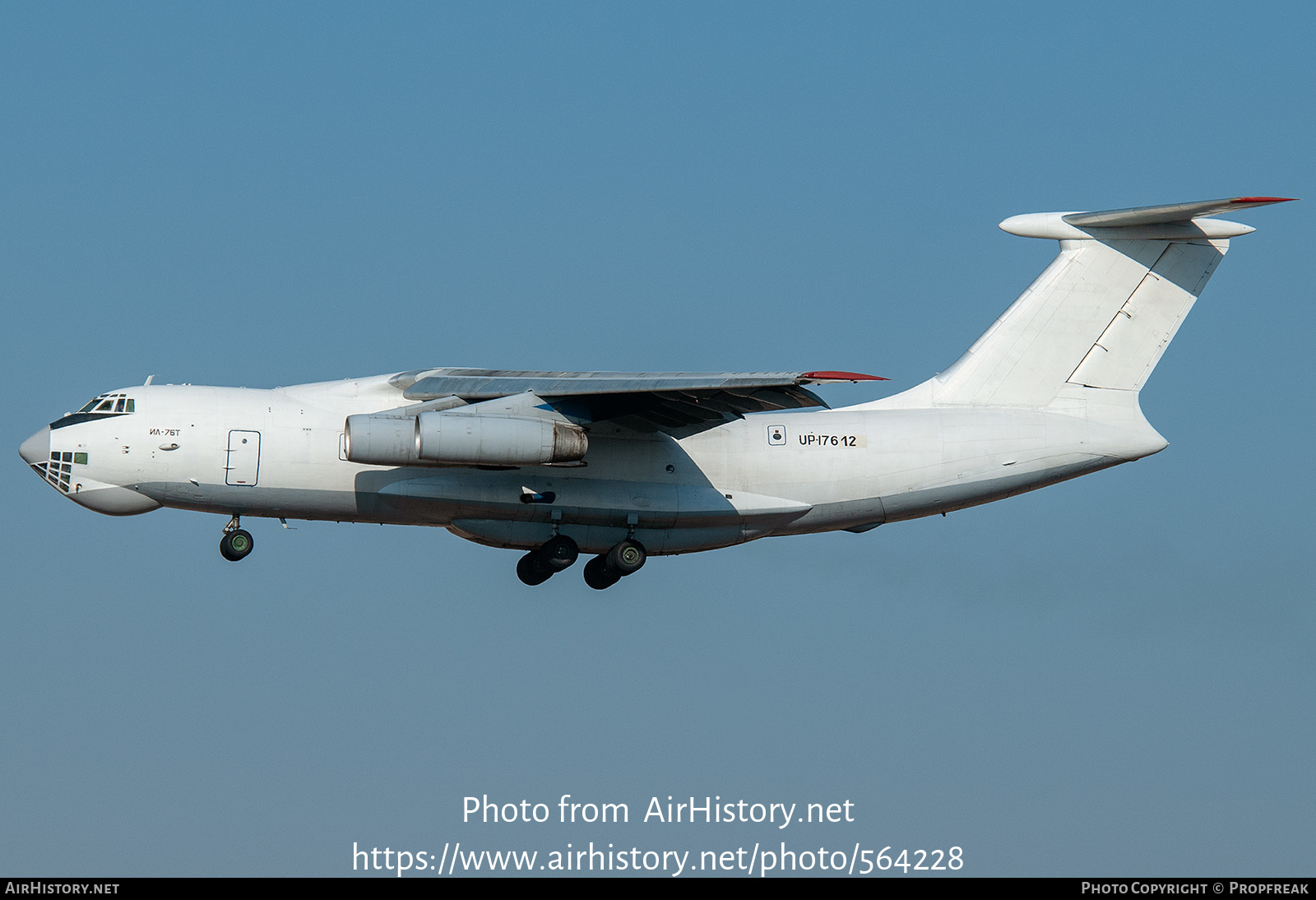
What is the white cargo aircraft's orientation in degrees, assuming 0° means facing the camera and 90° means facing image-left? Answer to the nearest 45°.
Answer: approximately 90°
